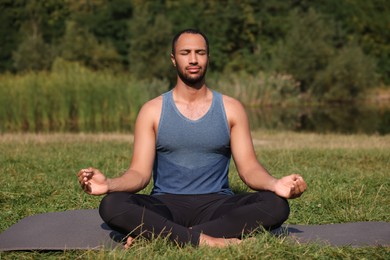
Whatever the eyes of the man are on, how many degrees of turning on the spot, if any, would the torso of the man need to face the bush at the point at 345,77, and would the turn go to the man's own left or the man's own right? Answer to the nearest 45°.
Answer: approximately 180°

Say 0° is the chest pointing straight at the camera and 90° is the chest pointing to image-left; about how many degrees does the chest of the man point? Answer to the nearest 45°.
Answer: approximately 0°

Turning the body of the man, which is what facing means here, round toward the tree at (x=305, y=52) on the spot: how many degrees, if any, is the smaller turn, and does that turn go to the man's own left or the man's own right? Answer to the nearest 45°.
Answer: approximately 180°
